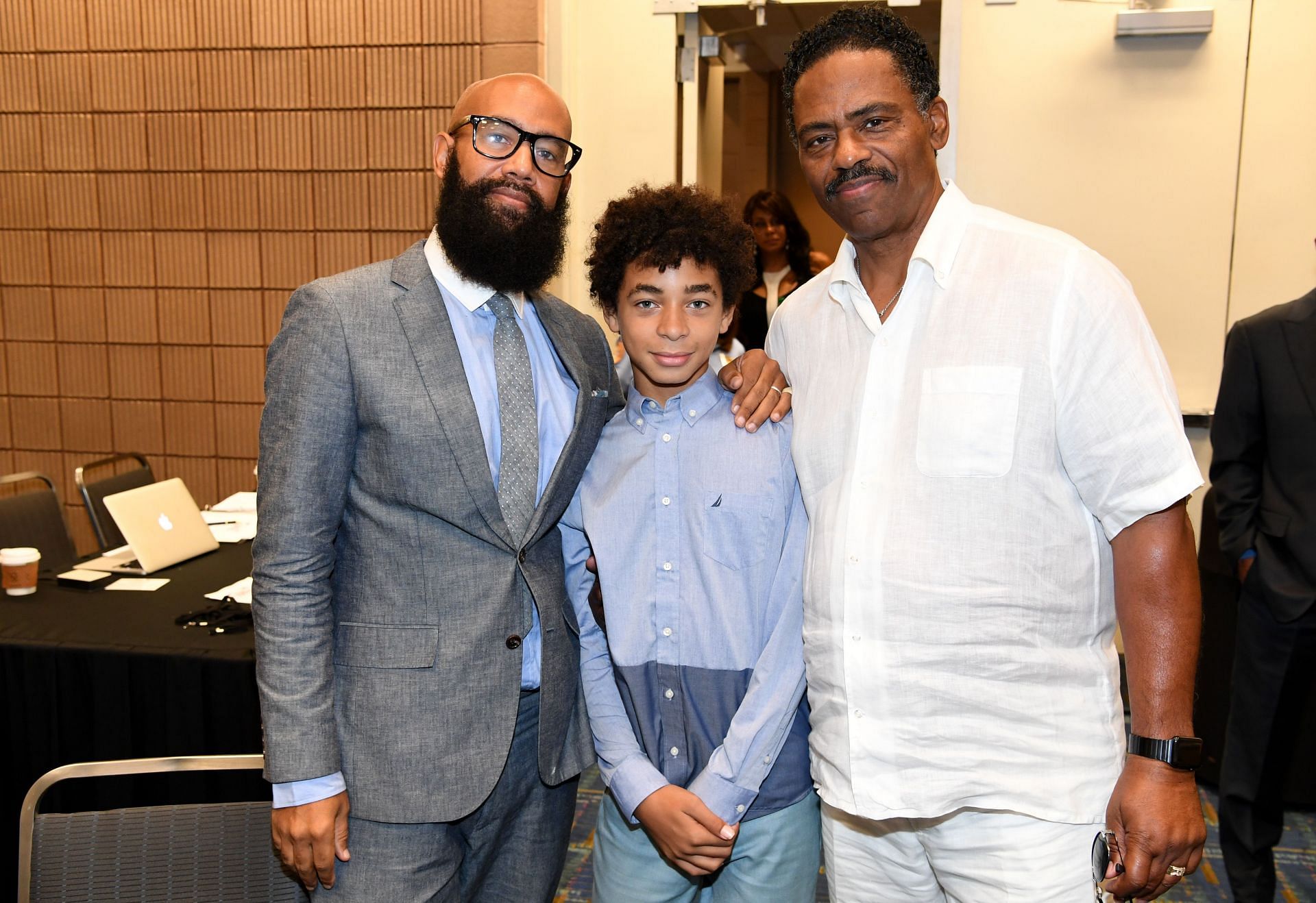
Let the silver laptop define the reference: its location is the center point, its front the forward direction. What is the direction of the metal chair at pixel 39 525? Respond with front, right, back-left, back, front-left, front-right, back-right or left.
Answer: front

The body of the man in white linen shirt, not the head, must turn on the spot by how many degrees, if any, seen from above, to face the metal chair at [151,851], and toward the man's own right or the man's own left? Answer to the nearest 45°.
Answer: approximately 45° to the man's own right

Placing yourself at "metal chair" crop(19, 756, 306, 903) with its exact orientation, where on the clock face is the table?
The table is roughly at 12 o'clock from the metal chair.

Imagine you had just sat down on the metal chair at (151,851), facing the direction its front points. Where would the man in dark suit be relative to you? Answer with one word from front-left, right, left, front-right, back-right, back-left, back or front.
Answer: right

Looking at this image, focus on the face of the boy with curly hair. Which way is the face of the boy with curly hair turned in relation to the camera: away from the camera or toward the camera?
toward the camera

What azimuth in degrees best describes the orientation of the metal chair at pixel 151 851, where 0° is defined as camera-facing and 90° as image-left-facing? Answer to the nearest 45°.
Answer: approximately 180°

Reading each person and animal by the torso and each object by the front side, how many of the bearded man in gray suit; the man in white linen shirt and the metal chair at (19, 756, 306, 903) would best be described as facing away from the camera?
1

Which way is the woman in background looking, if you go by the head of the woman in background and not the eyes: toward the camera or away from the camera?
toward the camera

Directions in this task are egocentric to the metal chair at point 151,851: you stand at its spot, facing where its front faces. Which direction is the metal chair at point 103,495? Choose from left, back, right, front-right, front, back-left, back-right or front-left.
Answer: front

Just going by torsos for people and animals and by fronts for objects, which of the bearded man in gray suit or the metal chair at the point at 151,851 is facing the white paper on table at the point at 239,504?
the metal chair

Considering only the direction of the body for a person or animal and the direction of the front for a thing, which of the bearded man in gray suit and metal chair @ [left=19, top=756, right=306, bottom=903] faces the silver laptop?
the metal chair

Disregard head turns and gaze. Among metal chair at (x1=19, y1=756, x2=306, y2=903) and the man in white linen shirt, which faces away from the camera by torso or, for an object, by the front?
the metal chair

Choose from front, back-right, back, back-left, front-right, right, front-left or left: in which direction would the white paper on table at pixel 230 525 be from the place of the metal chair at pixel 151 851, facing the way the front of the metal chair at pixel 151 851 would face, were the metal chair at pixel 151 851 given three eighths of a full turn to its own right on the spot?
back-left

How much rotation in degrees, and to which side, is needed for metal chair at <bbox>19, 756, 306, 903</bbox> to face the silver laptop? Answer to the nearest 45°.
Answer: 0° — it already faces it

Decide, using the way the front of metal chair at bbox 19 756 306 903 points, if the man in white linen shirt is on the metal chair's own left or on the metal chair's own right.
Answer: on the metal chair's own right

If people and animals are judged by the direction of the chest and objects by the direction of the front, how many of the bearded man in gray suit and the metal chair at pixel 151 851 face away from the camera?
1
